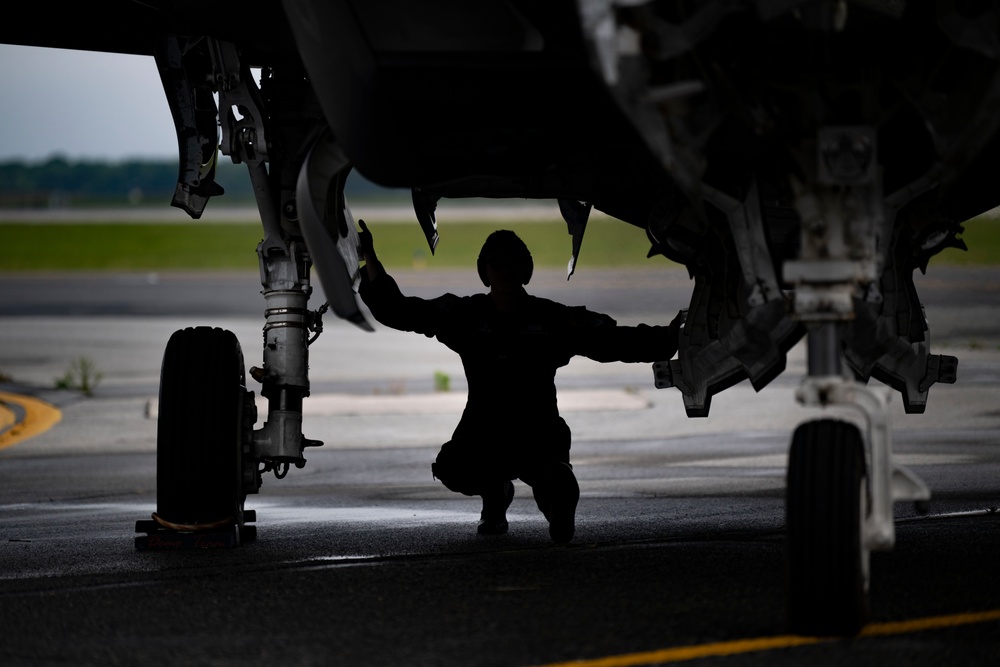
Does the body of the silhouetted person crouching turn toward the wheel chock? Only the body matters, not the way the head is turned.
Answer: no
